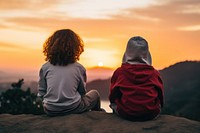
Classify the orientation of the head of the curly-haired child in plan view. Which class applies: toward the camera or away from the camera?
away from the camera

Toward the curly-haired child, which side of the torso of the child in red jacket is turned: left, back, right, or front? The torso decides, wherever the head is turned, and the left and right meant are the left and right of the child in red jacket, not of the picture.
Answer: left

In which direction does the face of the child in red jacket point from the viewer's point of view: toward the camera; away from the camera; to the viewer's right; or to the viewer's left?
away from the camera

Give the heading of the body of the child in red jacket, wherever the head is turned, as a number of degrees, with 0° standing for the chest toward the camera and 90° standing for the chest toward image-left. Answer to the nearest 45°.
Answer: approximately 180°
